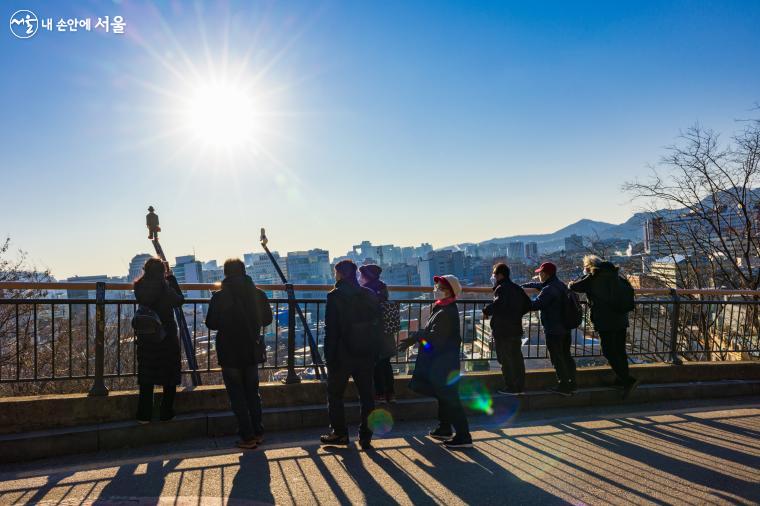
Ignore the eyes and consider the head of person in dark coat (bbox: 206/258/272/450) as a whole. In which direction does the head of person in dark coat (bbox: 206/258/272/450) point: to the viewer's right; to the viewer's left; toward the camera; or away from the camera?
away from the camera

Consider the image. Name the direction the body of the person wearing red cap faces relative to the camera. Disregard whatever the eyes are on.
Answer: to the viewer's left

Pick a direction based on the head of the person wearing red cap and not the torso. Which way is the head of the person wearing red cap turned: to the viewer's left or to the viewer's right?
to the viewer's left

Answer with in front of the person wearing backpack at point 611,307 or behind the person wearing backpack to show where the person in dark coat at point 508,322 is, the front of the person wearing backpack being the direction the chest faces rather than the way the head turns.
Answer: in front

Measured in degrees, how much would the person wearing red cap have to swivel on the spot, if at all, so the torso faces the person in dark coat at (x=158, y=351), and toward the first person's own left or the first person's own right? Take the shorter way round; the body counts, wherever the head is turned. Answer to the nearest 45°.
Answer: approximately 45° to the first person's own left

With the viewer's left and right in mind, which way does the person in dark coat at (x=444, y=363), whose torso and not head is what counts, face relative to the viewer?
facing to the left of the viewer

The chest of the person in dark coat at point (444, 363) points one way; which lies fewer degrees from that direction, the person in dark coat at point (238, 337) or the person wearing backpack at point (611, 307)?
the person in dark coat

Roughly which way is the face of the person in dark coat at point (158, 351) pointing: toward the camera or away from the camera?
away from the camera

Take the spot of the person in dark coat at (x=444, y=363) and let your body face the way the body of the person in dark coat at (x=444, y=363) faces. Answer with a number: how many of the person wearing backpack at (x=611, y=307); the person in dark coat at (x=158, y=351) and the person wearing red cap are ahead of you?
1

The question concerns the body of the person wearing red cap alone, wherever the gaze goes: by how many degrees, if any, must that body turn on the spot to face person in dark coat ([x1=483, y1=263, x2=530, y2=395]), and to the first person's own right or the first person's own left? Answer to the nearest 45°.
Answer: approximately 45° to the first person's own left
